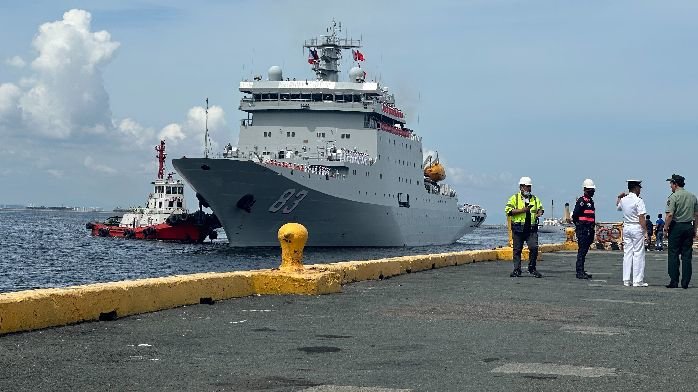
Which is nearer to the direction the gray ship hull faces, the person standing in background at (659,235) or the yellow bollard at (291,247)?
the yellow bollard

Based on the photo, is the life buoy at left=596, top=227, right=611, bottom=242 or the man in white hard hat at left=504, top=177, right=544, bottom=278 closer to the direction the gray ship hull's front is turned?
the man in white hard hat

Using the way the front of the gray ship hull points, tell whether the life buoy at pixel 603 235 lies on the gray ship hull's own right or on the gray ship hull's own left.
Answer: on the gray ship hull's own left

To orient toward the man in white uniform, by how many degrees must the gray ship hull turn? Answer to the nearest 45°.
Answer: approximately 45° to its left

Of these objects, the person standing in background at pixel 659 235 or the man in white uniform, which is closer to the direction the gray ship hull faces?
the man in white uniform

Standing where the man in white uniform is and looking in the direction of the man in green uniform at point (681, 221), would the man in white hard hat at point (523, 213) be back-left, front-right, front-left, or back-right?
back-left

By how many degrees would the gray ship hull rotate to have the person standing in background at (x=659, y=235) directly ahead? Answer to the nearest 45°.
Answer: approximately 90° to its left

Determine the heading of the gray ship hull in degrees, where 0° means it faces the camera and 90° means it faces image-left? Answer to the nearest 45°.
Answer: approximately 45°
